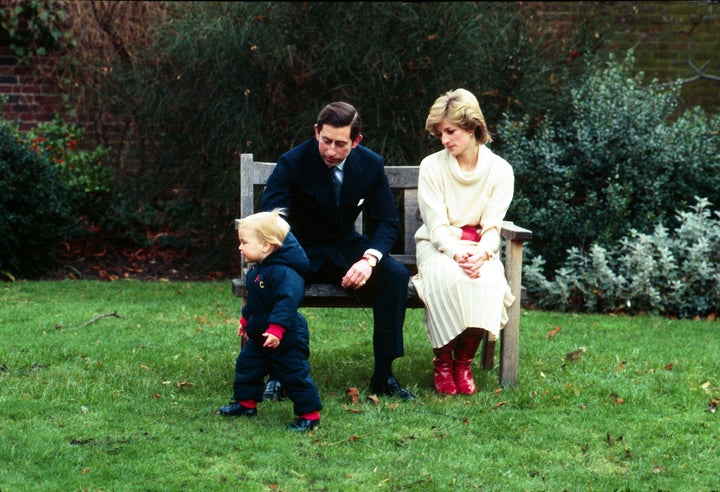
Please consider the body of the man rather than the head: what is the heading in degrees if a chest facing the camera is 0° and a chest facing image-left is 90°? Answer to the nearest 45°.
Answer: approximately 0°

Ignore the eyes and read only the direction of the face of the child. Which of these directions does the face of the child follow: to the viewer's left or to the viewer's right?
to the viewer's left

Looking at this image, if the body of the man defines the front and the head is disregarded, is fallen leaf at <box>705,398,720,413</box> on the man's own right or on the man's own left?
on the man's own left

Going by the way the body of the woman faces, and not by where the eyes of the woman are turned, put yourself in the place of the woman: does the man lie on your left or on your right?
on your right

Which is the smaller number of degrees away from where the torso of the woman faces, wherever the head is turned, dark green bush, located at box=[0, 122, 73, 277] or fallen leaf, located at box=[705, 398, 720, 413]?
the fallen leaf

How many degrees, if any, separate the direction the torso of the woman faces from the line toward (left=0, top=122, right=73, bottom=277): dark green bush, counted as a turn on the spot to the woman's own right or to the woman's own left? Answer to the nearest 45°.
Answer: approximately 135° to the woman's own right

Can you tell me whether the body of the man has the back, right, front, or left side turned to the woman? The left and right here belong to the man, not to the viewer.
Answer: left

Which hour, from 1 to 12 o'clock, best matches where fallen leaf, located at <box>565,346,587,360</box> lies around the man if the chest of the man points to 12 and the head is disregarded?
The fallen leaf is roughly at 8 o'clock from the man.
